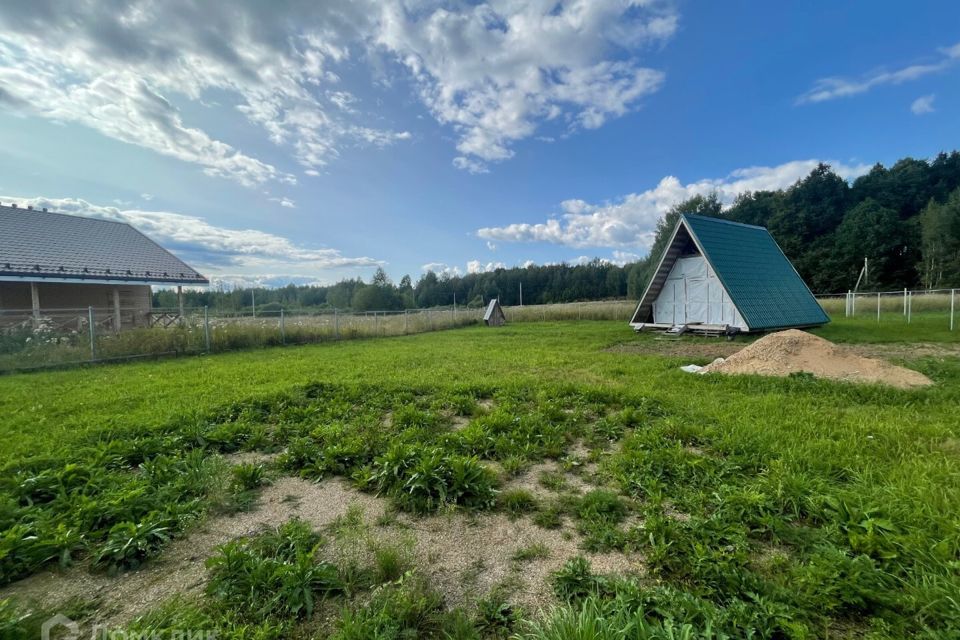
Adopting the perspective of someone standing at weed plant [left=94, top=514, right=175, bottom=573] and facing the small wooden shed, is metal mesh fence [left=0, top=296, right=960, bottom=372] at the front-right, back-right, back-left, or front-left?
front-left

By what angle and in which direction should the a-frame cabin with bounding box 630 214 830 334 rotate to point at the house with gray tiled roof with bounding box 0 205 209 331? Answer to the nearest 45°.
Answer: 0° — it already faces it

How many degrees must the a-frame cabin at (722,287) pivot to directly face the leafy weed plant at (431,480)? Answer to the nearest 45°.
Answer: approximately 45° to its left

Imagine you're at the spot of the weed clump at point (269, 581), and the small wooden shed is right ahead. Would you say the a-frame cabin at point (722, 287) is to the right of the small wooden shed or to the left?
right

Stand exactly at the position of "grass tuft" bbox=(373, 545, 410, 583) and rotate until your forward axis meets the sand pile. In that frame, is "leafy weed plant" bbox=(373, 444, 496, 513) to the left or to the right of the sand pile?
left

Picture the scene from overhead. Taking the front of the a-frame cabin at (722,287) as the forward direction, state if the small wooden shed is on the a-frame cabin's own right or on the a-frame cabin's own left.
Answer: on the a-frame cabin's own right

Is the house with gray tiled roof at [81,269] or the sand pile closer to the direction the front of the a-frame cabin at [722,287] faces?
the house with gray tiled roof

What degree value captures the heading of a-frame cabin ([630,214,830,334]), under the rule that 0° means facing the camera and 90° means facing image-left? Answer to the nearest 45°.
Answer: approximately 45°

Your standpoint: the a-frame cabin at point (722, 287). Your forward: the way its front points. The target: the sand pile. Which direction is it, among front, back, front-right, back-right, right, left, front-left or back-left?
front-left

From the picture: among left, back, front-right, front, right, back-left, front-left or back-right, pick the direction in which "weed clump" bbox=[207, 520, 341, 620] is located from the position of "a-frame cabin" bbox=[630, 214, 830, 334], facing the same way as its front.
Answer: front-left

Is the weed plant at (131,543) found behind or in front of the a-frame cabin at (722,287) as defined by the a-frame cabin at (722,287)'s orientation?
in front
